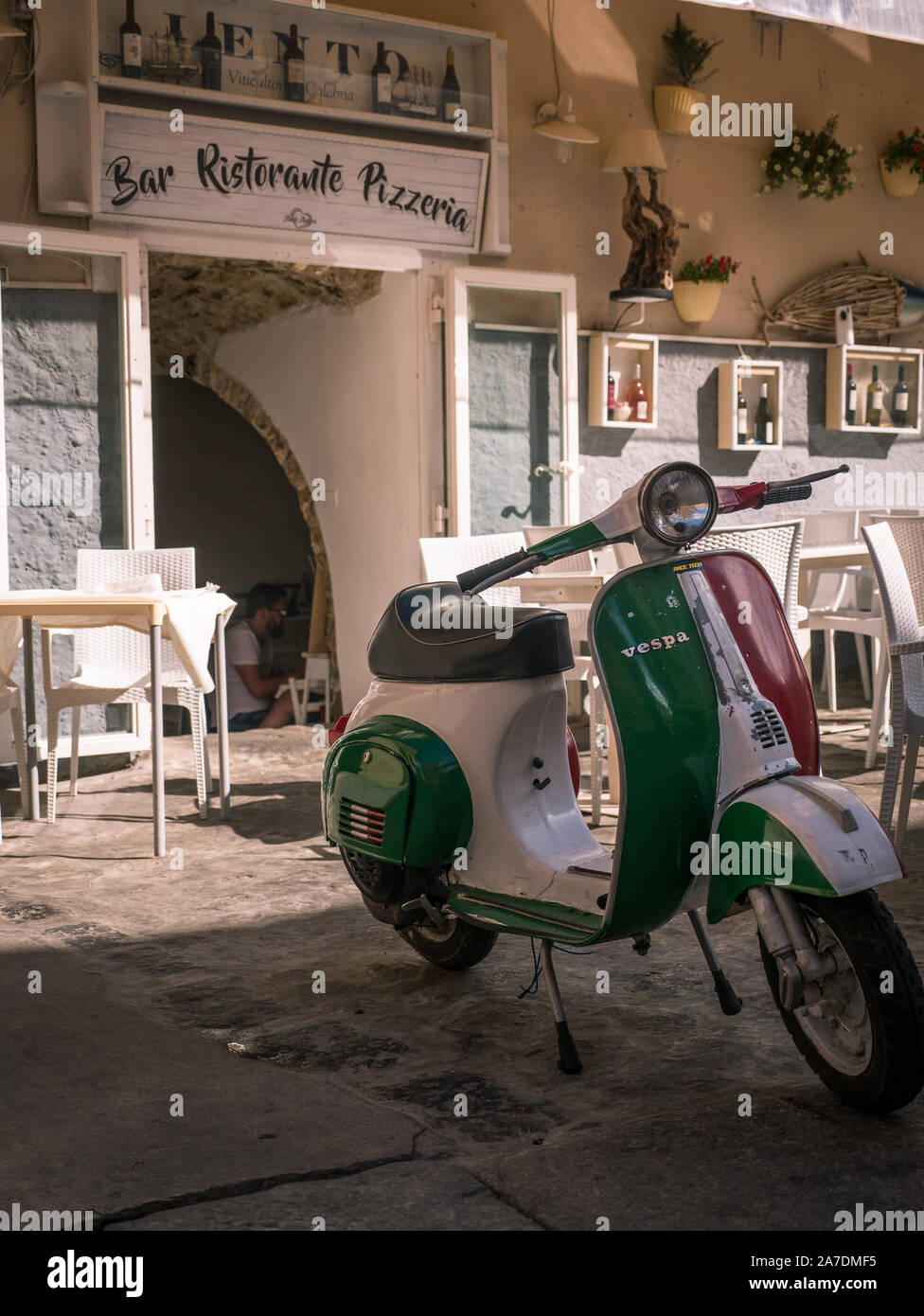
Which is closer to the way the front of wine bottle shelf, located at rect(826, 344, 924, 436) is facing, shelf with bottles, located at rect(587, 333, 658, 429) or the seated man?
the shelf with bottles

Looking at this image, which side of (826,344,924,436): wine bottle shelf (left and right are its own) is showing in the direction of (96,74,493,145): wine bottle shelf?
right

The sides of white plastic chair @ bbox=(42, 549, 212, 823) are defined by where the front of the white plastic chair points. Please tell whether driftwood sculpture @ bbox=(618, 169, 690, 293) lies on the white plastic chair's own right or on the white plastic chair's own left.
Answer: on the white plastic chair's own left

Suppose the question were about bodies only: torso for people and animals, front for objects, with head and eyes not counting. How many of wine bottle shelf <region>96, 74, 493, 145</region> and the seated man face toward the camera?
1

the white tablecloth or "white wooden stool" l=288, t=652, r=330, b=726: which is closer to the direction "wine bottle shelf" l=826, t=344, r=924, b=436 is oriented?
the white tablecloth

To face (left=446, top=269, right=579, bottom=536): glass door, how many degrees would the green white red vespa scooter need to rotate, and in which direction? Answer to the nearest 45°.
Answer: approximately 135° to its left

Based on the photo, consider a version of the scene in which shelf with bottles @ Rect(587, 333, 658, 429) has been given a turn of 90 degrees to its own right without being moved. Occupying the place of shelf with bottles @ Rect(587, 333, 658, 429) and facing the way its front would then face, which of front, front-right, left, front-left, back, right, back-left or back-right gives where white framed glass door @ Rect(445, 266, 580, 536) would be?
front
